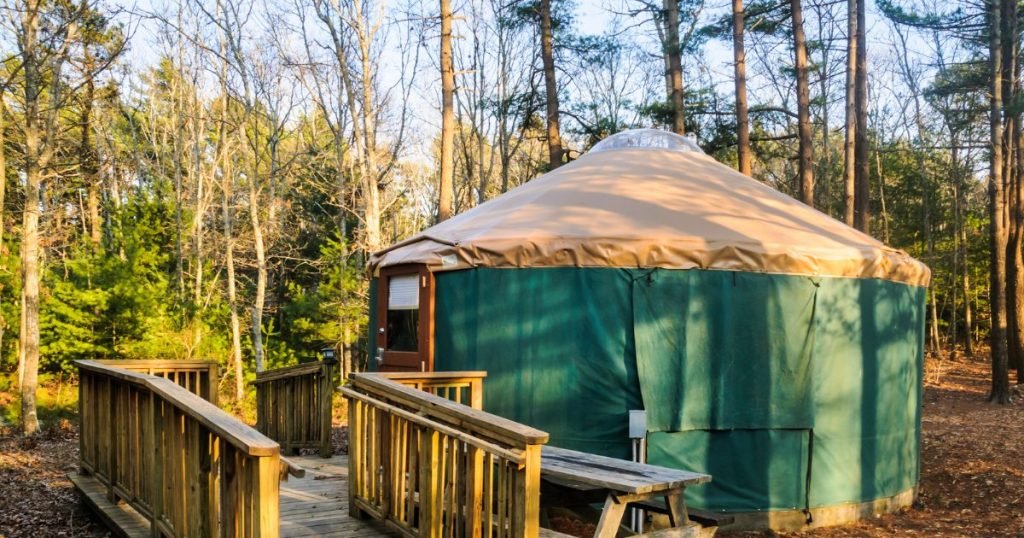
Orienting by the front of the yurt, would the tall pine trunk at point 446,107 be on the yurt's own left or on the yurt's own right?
on the yurt's own right

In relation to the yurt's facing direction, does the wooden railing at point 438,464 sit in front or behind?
in front

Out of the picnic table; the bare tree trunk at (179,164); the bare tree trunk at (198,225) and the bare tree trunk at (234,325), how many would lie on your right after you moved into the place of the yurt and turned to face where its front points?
3

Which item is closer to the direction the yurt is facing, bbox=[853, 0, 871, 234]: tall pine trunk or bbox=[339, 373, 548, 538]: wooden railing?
the wooden railing

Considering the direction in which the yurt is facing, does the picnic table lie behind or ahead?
ahead

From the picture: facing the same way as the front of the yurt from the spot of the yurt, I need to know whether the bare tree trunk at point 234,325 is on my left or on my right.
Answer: on my right

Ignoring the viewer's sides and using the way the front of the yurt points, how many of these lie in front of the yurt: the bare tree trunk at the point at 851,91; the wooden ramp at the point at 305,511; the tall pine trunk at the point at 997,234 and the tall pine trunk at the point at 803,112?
1
